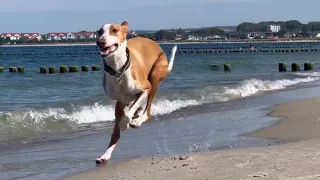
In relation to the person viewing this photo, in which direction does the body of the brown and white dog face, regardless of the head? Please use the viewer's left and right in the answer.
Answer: facing the viewer and to the left of the viewer
